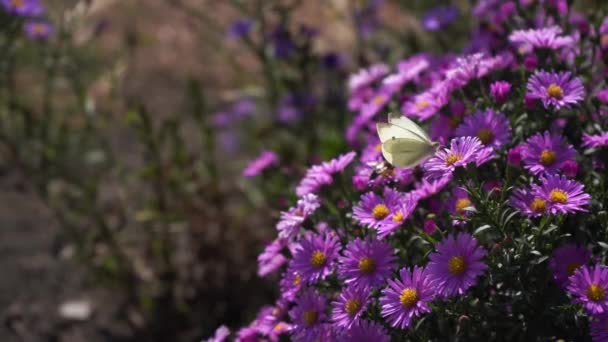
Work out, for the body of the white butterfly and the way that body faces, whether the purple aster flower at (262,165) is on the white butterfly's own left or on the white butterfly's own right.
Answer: on the white butterfly's own left

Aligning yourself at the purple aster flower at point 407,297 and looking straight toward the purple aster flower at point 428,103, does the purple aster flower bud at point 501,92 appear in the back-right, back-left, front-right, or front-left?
front-right

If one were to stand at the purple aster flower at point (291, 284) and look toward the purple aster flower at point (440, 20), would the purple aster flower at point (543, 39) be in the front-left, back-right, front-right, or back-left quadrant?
front-right
